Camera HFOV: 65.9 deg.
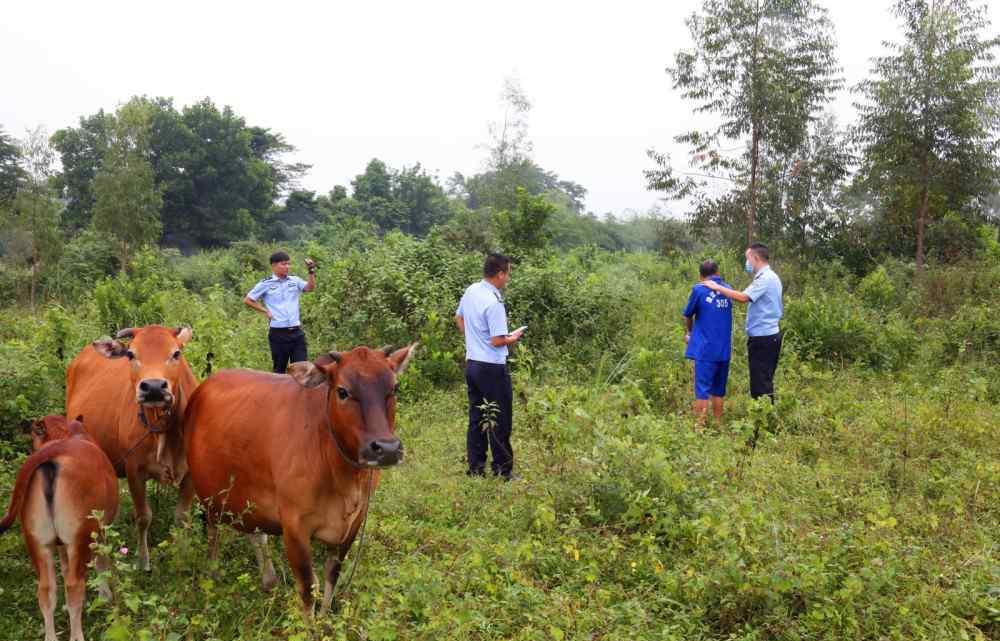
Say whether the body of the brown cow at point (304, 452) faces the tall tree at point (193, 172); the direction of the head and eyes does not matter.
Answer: no

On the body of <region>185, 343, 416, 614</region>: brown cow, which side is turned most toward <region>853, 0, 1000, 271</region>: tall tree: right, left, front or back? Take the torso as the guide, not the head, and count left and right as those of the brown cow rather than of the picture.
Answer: left

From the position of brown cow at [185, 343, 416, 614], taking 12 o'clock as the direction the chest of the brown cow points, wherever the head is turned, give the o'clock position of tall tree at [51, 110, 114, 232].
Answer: The tall tree is roughly at 7 o'clock from the brown cow.

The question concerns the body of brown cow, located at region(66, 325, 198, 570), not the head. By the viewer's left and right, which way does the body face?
facing the viewer and to the right of the viewer

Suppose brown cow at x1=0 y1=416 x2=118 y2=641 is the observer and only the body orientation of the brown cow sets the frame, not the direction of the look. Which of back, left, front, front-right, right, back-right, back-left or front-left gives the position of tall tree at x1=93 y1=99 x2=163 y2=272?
front

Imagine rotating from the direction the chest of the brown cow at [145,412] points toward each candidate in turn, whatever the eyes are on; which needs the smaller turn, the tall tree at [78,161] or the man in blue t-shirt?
the man in blue t-shirt

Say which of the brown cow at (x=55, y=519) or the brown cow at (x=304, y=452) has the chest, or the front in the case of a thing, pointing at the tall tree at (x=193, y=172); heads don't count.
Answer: the brown cow at (x=55, y=519)

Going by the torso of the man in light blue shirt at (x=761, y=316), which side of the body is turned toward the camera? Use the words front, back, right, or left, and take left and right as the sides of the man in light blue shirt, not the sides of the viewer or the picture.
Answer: left

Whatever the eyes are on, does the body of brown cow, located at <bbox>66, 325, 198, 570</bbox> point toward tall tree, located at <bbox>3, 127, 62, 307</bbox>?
no

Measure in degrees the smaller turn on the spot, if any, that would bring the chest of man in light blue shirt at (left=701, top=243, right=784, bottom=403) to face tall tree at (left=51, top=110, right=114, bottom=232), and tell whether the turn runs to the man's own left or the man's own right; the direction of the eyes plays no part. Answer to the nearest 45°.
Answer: approximately 45° to the man's own right

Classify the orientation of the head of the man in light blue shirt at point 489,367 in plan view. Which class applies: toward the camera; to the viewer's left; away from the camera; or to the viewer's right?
to the viewer's right

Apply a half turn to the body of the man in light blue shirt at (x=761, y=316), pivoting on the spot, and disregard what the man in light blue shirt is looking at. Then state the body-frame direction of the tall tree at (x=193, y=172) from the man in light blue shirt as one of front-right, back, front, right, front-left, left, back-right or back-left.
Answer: back-left

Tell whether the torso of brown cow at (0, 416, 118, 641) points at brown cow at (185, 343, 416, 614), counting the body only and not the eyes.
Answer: no

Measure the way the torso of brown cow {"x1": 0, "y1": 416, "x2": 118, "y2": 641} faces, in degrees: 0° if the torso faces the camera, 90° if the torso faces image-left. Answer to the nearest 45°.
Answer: approximately 180°

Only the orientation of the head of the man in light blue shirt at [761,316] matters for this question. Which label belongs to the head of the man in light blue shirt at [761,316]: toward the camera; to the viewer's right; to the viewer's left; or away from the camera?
to the viewer's left

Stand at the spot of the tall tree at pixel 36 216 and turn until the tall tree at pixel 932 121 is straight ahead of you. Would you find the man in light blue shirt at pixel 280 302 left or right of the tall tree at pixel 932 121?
right

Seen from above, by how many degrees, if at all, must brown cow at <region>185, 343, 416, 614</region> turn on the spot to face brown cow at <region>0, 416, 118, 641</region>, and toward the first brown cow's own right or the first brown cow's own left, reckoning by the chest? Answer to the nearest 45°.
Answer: approximately 135° to the first brown cow's own right

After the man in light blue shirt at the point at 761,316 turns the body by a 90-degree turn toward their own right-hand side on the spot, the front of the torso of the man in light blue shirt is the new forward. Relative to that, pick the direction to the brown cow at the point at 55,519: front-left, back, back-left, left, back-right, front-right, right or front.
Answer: back-left

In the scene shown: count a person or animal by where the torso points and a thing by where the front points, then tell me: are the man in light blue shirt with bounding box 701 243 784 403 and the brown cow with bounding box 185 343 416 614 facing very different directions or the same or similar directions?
very different directions
